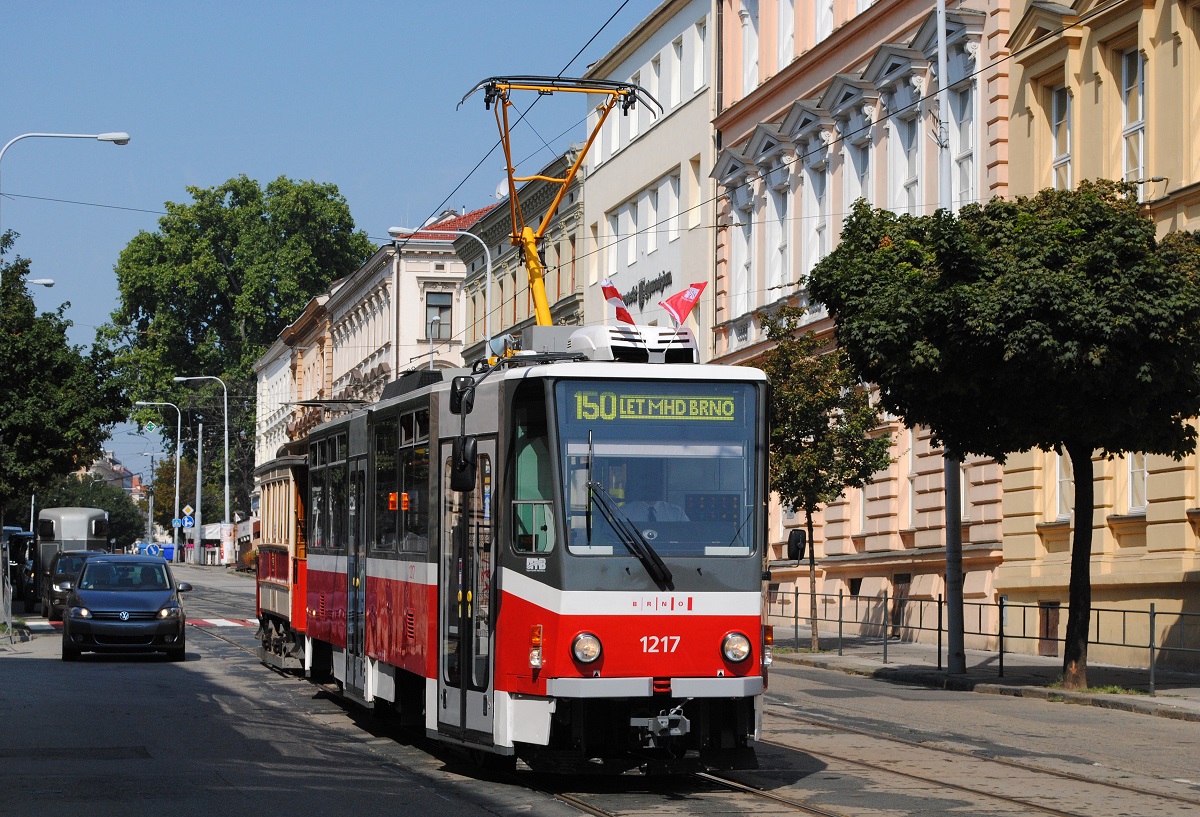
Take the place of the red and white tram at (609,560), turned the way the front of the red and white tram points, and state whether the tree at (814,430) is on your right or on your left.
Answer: on your left

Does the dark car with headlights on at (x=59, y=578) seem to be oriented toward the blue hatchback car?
yes

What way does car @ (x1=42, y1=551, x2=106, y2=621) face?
toward the camera

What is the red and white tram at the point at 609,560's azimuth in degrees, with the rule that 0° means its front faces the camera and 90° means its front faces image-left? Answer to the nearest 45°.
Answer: approximately 315°

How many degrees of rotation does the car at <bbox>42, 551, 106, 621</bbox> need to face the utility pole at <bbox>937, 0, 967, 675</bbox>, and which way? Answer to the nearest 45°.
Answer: approximately 45° to its left

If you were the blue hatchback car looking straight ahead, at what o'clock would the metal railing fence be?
The metal railing fence is roughly at 9 o'clock from the blue hatchback car.

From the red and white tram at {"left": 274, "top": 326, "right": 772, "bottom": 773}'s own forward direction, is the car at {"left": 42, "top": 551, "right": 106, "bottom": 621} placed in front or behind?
behind

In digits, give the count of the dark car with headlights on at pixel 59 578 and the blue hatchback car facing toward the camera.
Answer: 2

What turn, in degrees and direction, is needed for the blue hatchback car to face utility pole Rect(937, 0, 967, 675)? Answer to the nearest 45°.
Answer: approximately 90° to its left

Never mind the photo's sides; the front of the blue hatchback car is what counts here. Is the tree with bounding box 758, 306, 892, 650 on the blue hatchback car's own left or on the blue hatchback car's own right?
on the blue hatchback car's own left

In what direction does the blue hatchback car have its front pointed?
toward the camera

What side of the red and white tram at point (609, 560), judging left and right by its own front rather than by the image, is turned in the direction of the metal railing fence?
left
